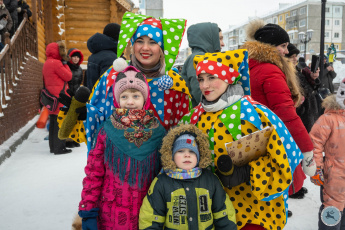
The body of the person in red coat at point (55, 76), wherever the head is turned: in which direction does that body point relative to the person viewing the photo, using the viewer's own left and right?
facing to the right of the viewer

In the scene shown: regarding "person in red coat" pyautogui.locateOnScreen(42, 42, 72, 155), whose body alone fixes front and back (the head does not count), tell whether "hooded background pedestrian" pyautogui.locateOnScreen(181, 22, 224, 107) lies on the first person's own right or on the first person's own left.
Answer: on the first person's own right

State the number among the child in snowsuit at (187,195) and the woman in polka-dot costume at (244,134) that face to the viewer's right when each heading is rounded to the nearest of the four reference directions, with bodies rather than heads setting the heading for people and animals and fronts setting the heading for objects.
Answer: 0

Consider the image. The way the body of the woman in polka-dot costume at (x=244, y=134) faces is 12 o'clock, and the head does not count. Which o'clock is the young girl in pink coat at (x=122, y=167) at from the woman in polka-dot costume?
The young girl in pink coat is roughly at 1 o'clock from the woman in polka-dot costume.

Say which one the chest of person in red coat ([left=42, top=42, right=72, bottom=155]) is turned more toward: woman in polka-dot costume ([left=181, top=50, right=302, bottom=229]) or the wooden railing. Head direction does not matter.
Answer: the woman in polka-dot costume

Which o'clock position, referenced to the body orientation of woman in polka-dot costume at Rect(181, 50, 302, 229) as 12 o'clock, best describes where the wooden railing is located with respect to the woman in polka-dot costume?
The wooden railing is roughly at 3 o'clock from the woman in polka-dot costume.
